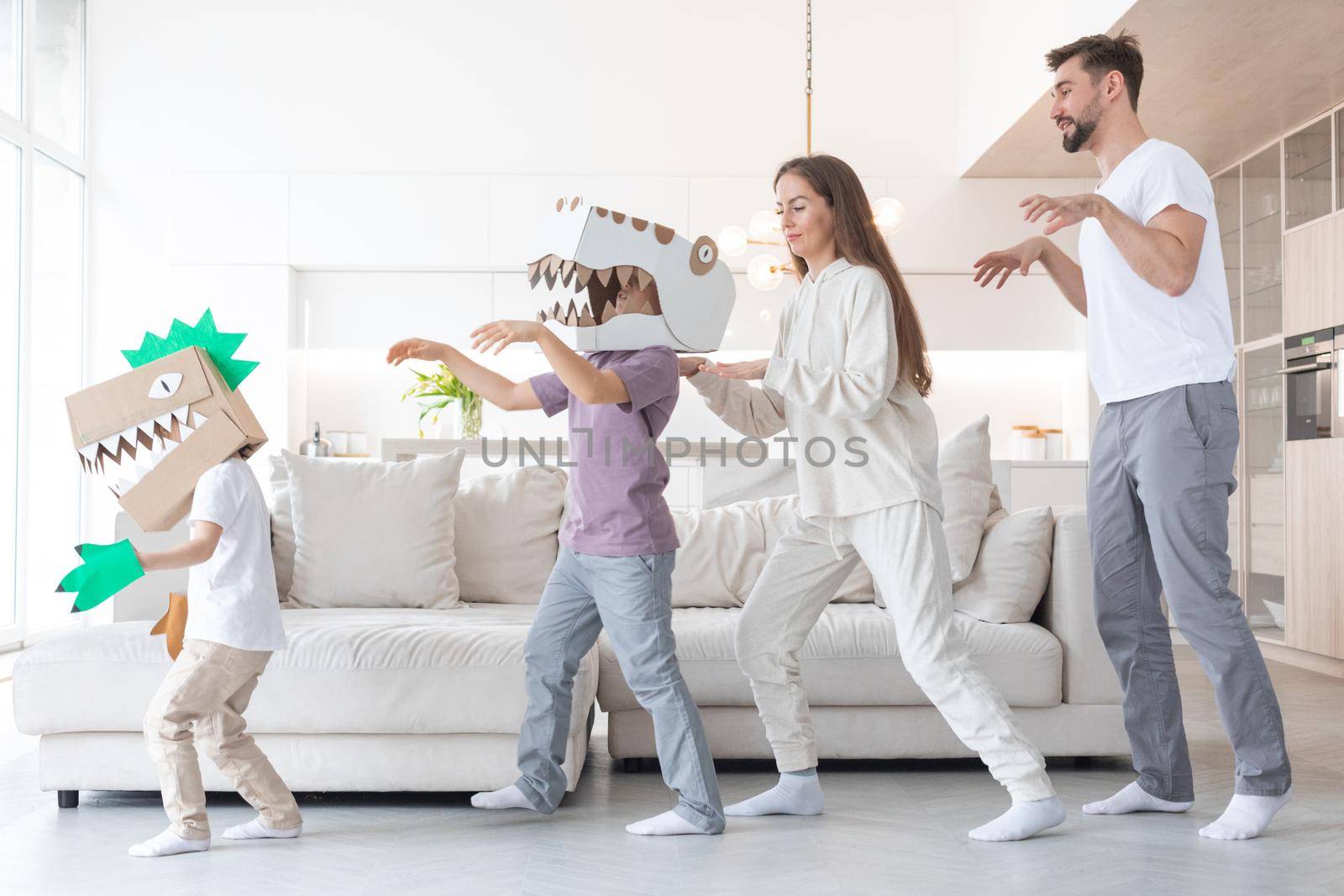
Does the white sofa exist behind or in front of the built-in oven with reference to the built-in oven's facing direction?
in front

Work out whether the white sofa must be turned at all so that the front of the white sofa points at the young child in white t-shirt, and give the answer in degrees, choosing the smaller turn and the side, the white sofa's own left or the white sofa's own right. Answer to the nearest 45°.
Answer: approximately 45° to the white sofa's own right

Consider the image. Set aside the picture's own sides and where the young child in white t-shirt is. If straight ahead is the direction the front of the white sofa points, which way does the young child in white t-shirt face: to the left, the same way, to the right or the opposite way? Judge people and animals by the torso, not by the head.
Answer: to the right

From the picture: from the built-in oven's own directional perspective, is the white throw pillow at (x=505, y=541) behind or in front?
in front

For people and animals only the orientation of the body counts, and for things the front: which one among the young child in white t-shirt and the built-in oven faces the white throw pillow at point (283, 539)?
the built-in oven

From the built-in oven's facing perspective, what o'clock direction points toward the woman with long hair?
The woman with long hair is roughly at 11 o'clock from the built-in oven.

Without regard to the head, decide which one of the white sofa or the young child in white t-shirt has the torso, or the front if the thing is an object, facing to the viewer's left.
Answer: the young child in white t-shirt

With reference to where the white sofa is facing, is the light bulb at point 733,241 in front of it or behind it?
behind

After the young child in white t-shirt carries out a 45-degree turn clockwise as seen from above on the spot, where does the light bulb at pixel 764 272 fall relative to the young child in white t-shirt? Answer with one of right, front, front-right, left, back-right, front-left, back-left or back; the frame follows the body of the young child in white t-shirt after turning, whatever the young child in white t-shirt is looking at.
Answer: right

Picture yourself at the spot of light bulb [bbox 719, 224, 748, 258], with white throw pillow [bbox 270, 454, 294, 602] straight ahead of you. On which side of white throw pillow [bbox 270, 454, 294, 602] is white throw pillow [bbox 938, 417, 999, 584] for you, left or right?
left

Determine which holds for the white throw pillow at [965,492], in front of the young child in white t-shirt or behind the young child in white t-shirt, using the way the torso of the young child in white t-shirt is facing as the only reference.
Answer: behind

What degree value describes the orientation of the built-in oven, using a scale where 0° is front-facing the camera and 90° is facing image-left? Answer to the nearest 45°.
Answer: approximately 45°

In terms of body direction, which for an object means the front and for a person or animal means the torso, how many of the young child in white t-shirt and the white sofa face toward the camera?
1

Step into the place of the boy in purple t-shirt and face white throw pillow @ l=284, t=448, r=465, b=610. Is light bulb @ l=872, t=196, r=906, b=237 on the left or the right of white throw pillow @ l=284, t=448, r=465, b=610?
right

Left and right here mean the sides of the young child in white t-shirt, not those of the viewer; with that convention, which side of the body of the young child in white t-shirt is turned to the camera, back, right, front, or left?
left

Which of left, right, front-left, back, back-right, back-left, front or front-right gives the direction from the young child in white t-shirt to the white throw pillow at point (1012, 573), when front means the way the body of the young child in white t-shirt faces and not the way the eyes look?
back

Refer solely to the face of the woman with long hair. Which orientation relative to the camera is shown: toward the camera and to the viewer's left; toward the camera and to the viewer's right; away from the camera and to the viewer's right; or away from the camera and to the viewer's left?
toward the camera and to the viewer's left

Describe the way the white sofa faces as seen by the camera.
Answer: facing the viewer
